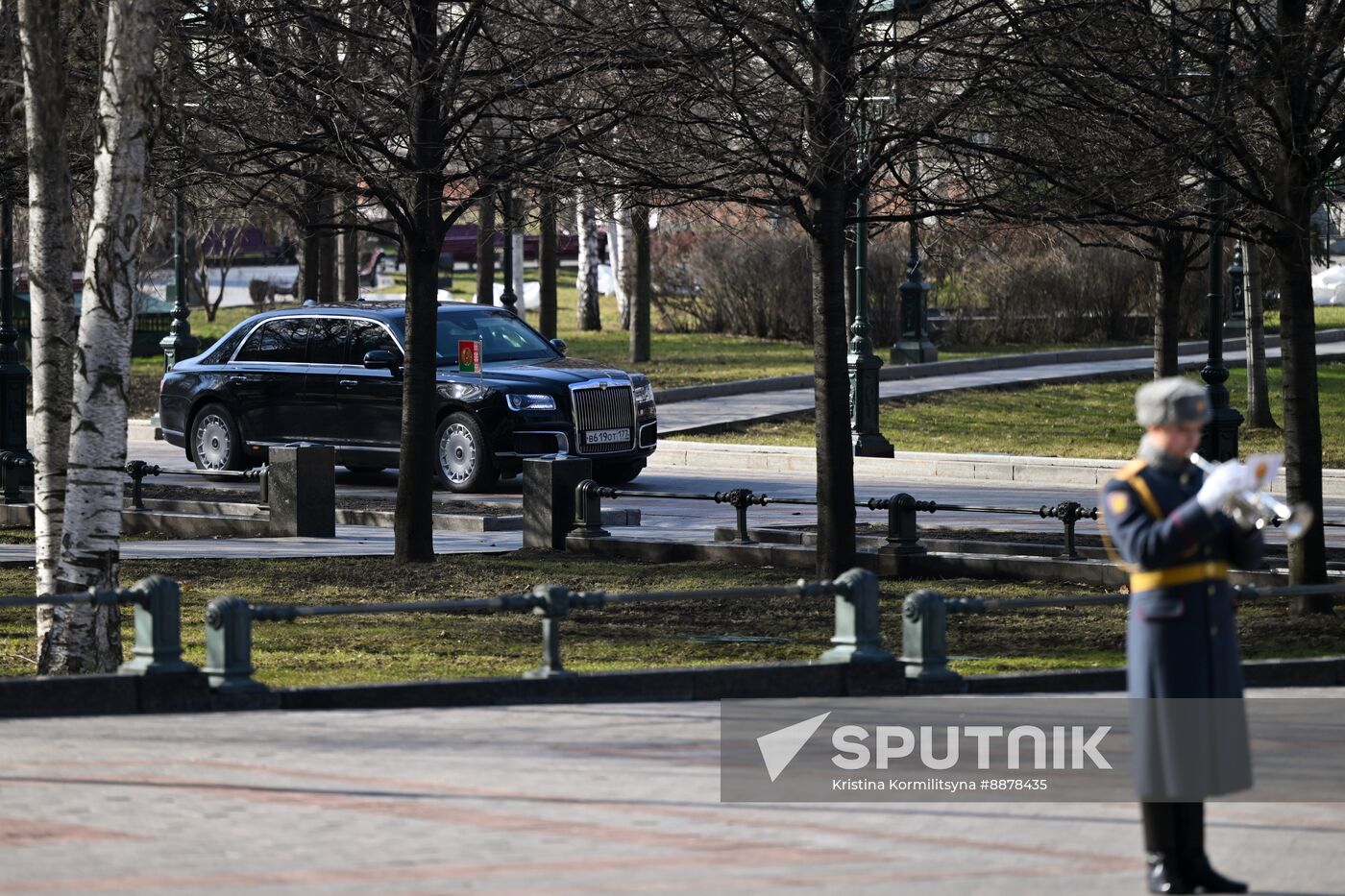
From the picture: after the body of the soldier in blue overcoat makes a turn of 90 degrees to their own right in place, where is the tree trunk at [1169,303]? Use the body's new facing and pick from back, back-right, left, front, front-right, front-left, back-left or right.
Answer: back-right

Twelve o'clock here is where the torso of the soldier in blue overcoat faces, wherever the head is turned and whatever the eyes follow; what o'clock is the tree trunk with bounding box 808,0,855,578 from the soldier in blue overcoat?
The tree trunk is roughly at 7 o'clock from the soldier in blue overcoat.

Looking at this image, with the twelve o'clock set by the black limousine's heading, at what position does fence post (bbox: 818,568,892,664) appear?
The fence post is roughly at 1 o'clock from the black limousine.

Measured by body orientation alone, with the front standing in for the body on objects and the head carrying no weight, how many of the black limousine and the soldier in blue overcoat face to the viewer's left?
0

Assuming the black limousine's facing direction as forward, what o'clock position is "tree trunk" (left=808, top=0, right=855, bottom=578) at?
The tree trunk is roughly at 1 o'clock from the black limousine.

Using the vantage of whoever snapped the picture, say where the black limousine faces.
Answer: facing the viewer and to the right of the viewer

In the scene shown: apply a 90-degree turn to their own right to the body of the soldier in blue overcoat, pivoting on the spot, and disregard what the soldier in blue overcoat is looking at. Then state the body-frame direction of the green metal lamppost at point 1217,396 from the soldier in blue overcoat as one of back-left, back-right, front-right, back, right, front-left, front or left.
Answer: back-right

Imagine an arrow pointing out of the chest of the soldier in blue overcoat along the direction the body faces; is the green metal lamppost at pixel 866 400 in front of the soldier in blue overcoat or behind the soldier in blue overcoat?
behind

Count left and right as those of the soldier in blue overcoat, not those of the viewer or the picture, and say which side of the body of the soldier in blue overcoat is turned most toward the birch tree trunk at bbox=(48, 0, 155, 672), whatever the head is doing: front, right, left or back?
back

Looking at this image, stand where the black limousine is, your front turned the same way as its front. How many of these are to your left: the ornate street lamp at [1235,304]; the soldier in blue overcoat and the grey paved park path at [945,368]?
2

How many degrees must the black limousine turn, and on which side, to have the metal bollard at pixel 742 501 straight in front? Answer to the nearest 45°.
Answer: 0° — it already faces it

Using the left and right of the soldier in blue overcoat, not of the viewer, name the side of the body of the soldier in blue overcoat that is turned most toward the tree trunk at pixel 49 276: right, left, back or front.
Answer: back
